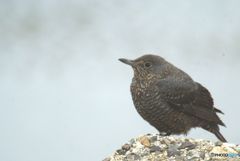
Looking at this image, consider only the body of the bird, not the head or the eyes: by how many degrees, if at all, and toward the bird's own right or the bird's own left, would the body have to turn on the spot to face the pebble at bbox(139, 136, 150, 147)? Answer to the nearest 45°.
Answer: approximately 45° to the bird's own left

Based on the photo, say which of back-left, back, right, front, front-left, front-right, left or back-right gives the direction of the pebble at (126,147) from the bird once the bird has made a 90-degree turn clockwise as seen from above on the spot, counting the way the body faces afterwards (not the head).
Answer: back-left

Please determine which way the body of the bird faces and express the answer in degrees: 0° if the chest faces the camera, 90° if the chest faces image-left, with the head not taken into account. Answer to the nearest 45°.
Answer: approximately 90°

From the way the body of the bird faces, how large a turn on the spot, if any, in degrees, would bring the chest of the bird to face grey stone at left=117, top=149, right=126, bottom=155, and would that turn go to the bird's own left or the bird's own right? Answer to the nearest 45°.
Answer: approximately 45° to the bird's own left
